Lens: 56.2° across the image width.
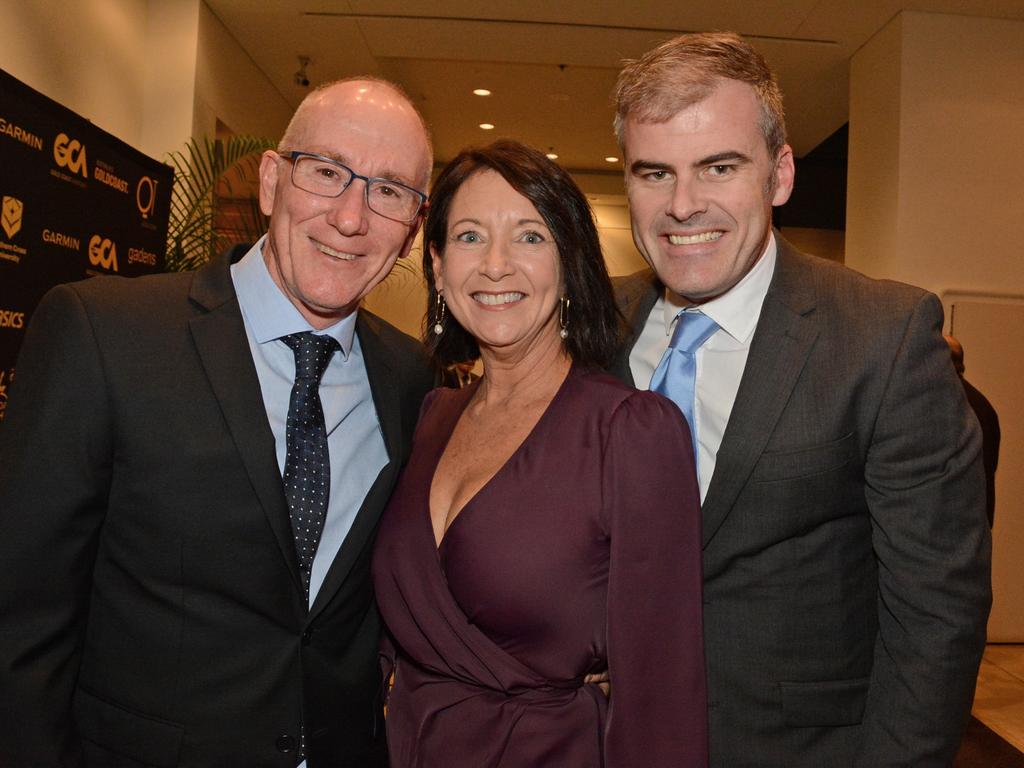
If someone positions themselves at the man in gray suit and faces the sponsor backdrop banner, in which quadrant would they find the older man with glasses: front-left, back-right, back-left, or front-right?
front-left

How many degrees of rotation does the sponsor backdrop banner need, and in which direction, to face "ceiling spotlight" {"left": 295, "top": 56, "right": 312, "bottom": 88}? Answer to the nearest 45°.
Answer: approximately 90° to its left

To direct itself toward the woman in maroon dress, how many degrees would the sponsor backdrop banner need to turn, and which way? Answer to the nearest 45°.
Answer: approximately 45° to its right

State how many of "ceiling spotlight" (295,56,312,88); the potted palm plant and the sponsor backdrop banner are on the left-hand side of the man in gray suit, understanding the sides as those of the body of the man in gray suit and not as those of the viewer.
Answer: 0

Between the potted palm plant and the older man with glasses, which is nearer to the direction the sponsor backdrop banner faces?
the older man with glasses

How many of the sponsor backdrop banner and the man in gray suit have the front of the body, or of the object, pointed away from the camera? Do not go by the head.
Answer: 0

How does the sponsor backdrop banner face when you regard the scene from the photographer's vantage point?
facing the viewer and to the right of the viewer

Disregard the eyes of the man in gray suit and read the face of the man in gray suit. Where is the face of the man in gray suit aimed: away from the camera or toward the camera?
toward the camera

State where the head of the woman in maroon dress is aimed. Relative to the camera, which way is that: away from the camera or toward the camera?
toward the camera

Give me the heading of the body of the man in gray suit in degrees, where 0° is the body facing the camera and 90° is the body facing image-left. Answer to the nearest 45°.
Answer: approximately 45°

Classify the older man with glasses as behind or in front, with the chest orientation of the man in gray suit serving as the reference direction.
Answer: in front

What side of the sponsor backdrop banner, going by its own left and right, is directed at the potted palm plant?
left

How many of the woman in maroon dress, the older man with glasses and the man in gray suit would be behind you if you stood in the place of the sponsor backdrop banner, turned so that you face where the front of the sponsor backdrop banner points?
0

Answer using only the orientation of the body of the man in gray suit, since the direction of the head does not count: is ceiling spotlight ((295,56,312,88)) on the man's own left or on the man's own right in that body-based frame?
on the man's own right

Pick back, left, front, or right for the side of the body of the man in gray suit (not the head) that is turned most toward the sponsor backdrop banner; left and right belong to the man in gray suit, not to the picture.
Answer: right
